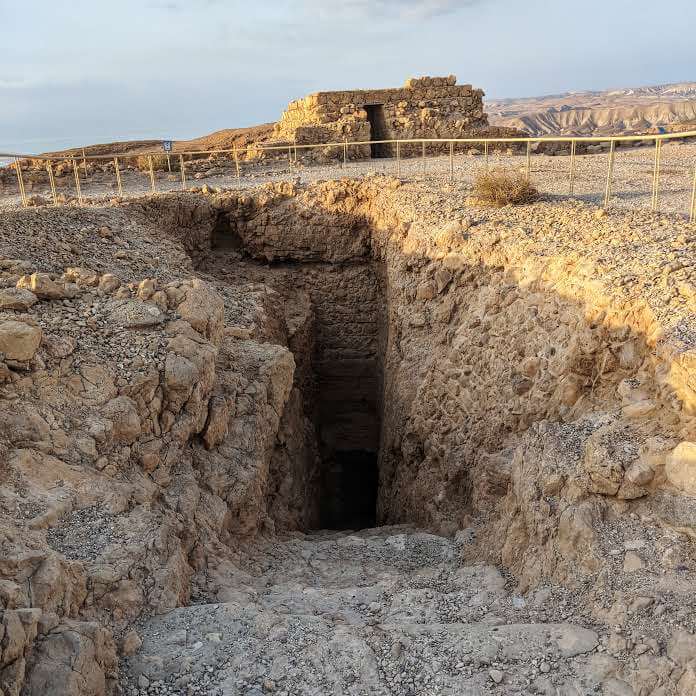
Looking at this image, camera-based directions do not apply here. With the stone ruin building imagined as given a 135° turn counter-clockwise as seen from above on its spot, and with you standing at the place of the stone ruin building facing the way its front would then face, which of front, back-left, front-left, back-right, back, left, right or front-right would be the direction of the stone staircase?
back-right

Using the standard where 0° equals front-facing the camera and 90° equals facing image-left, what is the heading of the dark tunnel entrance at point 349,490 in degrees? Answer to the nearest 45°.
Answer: approximately 0°

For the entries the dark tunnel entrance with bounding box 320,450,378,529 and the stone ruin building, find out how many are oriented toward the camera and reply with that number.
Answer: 2

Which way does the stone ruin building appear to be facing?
toward the camera

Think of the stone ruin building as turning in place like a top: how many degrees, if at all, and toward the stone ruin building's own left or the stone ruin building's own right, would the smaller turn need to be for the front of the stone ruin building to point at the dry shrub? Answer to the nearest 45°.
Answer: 0° — it already faces it

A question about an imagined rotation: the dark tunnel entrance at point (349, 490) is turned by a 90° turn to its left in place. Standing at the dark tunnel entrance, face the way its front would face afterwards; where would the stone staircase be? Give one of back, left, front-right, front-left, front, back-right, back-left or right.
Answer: right

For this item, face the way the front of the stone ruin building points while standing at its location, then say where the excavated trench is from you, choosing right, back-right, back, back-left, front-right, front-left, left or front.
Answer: front

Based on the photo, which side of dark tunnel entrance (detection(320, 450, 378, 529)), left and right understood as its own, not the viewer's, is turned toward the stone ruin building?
back

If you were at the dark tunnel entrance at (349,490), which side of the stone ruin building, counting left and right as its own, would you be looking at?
front
